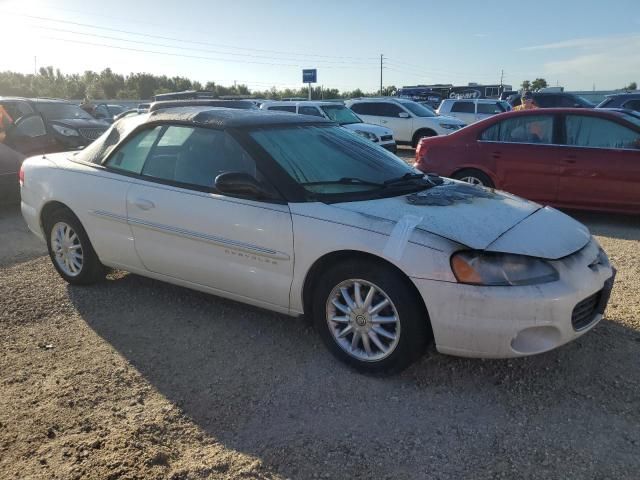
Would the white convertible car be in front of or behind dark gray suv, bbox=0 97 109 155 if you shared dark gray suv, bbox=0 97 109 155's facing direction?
in front

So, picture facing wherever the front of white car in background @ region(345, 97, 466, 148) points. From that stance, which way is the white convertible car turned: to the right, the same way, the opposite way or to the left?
the same way

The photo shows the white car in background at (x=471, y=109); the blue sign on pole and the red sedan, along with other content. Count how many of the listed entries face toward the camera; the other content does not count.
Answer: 1

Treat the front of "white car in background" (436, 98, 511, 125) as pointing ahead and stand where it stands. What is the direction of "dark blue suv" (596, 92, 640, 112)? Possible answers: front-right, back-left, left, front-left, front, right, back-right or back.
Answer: front-right

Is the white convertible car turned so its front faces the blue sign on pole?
no

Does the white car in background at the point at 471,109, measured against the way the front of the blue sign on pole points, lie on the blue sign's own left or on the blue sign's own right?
on the blue sign's own left

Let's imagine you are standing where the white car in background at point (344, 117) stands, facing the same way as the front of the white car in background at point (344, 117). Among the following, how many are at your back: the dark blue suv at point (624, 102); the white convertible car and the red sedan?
0

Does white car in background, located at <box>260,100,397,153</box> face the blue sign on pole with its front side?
no

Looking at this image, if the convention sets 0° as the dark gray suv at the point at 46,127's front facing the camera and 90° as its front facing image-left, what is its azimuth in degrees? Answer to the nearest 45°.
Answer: approximately 315°

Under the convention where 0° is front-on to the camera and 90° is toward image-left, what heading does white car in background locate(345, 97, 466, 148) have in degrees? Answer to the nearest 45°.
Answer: approximately 315°

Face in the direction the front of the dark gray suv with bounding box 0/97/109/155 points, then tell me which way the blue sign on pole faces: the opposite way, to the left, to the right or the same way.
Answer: to the right

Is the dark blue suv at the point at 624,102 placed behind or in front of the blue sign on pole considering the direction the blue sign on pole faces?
in front

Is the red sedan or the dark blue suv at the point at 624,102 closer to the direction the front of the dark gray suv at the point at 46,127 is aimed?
the red sedan

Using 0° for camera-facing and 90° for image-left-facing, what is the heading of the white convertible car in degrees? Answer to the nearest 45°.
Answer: approximately 315°
